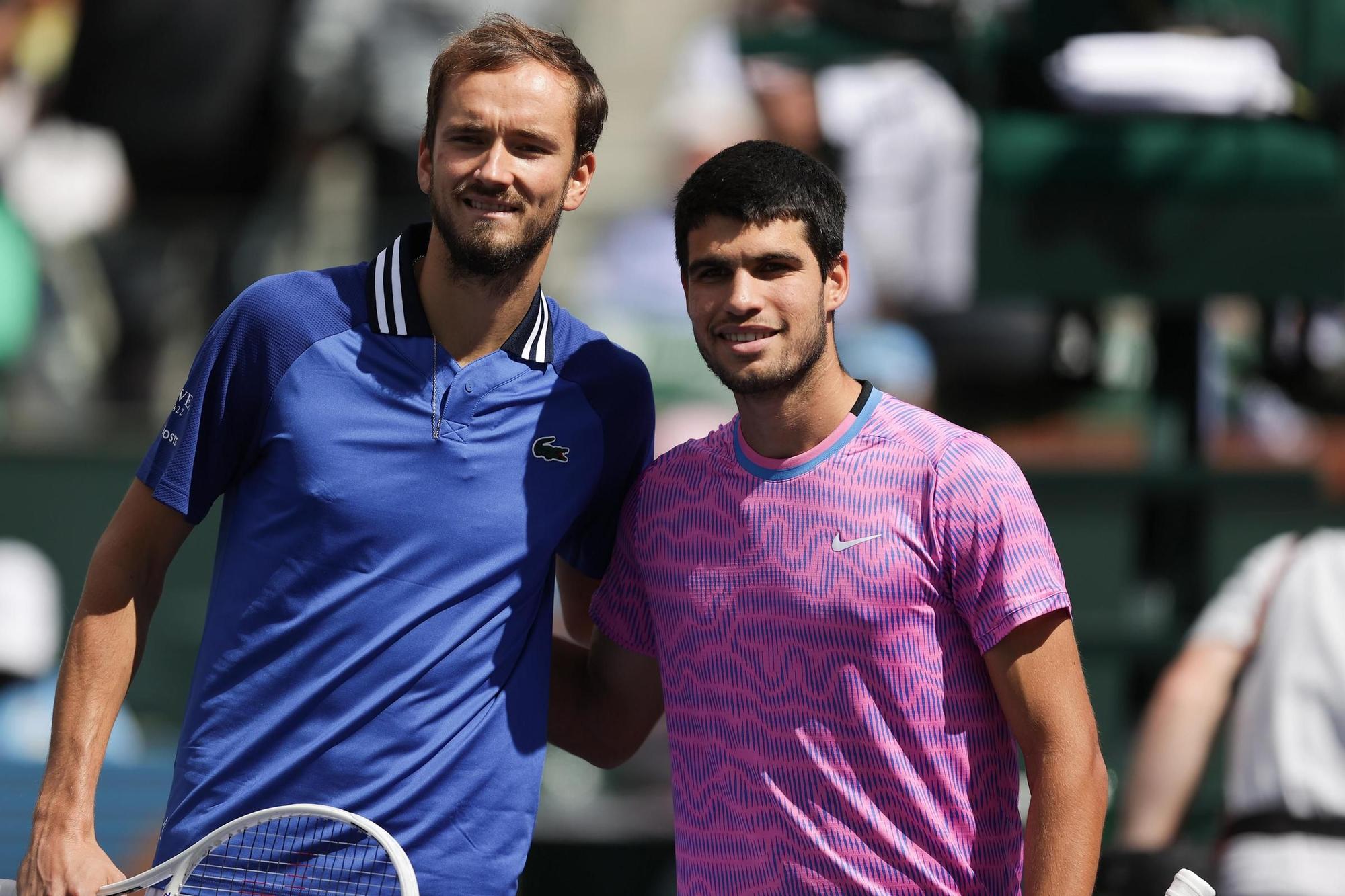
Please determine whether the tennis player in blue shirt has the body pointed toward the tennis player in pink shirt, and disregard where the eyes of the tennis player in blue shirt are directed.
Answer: no

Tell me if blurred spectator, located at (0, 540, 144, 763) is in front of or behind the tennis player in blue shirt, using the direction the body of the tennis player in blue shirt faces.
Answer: behind

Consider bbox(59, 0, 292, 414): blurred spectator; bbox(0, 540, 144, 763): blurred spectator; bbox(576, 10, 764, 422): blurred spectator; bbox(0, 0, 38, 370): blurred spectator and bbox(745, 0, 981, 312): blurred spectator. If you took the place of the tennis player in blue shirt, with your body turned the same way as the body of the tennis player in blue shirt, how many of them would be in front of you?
0

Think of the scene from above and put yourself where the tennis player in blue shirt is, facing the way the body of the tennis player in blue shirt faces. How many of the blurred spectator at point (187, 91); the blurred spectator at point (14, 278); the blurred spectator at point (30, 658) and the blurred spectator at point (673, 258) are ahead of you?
0

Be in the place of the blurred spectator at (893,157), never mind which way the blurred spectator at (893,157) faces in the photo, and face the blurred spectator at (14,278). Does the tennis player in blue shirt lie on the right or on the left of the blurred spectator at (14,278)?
left

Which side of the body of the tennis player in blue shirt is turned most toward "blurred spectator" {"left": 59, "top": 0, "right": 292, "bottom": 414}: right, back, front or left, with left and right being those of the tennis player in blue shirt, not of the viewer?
back

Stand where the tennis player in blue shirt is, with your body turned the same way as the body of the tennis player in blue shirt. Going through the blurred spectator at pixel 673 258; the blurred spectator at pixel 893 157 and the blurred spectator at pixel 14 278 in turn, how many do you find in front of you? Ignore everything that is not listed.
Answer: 0

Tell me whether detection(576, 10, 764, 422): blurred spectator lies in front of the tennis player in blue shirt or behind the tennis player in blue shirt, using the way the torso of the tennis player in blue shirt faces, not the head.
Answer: behind

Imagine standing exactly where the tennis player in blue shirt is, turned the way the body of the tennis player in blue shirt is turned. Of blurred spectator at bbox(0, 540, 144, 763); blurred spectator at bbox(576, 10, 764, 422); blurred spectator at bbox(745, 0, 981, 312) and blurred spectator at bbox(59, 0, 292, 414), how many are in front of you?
0

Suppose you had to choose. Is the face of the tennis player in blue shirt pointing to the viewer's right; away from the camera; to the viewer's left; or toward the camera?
toward the camera

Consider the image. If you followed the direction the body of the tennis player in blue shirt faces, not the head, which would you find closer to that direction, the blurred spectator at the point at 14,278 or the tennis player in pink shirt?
the tennis player in pink shirt

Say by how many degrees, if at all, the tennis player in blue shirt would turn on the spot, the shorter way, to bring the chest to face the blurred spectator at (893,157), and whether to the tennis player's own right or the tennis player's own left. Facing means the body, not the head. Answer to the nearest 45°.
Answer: approximately 135° to the tennis player's own left

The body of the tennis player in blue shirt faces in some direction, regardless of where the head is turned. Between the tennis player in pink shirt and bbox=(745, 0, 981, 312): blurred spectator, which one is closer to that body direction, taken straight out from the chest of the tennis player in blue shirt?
the tennis player in pink shirt

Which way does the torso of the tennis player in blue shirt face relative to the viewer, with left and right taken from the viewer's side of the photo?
facing the viewer

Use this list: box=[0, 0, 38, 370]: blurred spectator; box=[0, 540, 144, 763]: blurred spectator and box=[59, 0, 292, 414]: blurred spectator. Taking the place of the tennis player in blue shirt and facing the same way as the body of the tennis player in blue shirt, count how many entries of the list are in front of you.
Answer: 0
